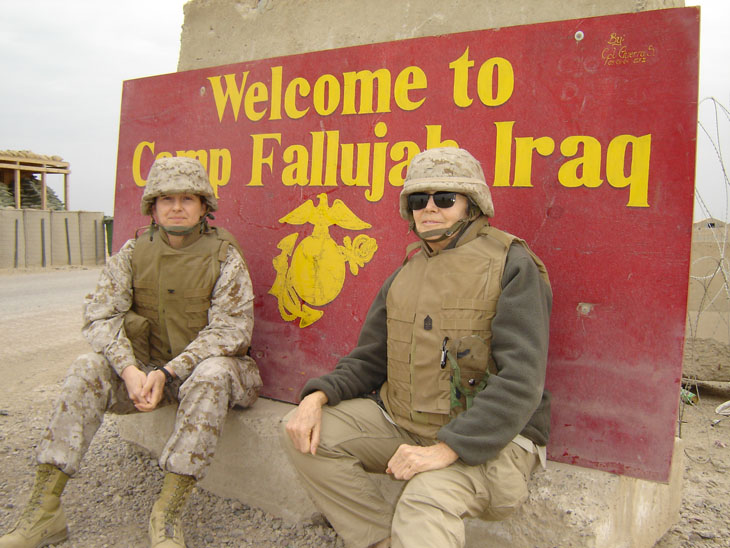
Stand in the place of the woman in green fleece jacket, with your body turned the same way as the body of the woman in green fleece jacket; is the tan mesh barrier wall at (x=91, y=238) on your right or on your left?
on your right

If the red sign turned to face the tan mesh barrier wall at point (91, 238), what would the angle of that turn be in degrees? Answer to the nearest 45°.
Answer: approximately 90° to its right

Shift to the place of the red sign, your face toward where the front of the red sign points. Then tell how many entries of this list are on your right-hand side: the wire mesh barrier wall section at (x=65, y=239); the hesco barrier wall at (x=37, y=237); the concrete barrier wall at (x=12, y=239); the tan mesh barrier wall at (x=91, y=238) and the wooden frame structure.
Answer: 5

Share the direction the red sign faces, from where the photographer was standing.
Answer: facing the viewer and to the left of the viewer

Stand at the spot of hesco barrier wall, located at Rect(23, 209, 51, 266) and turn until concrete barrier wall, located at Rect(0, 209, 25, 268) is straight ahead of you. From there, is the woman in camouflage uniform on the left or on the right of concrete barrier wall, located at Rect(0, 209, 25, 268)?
left

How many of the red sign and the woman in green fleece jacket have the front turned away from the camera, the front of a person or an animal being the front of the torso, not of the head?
0

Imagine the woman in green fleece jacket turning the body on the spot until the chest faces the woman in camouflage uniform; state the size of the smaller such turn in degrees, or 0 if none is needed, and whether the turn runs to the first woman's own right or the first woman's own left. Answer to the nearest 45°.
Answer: approximately 45° to the first woman's own right

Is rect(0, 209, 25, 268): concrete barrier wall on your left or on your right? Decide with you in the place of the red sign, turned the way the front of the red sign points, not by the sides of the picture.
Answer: on your right

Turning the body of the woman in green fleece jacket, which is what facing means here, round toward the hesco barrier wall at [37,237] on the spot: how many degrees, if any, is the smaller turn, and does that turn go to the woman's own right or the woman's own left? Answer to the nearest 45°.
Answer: approximately 90° to the woman's own right

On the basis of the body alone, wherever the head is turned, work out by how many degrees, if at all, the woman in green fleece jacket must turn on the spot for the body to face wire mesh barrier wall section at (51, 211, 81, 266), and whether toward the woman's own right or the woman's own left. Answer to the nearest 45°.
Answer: approximately 90° to the woman's own right

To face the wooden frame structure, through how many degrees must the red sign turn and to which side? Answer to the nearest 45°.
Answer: approximately 90° to its right
